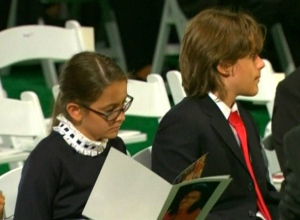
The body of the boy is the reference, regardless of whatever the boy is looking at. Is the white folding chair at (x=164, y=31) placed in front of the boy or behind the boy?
behind

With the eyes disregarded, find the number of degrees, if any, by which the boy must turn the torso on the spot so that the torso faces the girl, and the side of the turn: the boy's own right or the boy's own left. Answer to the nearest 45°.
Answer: approximately 90° to the boy's own right

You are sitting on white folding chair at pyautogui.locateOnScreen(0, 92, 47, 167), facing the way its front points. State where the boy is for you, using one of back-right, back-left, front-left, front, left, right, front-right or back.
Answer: front

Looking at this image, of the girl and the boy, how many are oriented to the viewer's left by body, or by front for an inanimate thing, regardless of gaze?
0

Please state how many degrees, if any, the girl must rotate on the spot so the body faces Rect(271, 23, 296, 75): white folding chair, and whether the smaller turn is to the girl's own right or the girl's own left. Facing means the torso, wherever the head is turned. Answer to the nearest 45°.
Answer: approximately 90° to the girl's own left

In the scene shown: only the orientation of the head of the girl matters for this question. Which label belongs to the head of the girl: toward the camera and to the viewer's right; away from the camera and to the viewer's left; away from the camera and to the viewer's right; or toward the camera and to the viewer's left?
toward the camera and to the viewer's right

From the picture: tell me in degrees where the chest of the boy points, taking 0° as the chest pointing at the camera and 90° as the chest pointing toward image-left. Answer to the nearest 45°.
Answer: approximately 315°

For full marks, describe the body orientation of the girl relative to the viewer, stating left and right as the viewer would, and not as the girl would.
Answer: facing the viewer and to the right of the viewer

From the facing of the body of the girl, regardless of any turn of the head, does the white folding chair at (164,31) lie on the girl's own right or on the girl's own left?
on the girl's own left

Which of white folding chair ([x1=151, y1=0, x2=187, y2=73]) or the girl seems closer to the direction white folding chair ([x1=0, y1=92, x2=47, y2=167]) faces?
the girl
